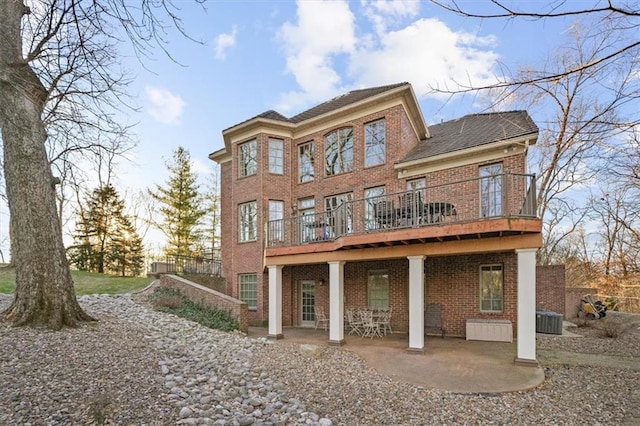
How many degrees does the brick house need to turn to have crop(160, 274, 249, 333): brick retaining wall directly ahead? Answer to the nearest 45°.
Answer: approximately 135° to its left

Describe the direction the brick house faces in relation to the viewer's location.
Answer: facing away from the viewer and to the right of the viewer

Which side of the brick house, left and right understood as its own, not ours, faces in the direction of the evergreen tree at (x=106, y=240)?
left
